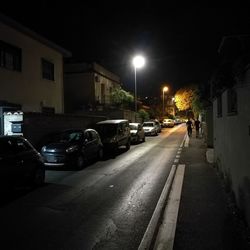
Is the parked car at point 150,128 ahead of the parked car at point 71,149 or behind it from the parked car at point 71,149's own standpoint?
behind

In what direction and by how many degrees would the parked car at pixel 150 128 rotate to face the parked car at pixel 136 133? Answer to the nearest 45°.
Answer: approximately 45° to its left

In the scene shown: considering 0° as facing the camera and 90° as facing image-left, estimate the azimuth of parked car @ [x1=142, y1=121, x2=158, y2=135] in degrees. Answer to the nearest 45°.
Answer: approximately 45°

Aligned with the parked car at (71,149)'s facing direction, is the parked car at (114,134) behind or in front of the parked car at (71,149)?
behind

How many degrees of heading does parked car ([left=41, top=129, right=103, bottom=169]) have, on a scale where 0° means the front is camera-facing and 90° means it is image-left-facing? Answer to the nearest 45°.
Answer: approximately 45°
